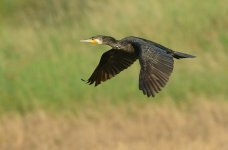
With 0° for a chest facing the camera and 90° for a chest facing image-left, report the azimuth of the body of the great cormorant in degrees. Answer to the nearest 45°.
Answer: approximately 90°
